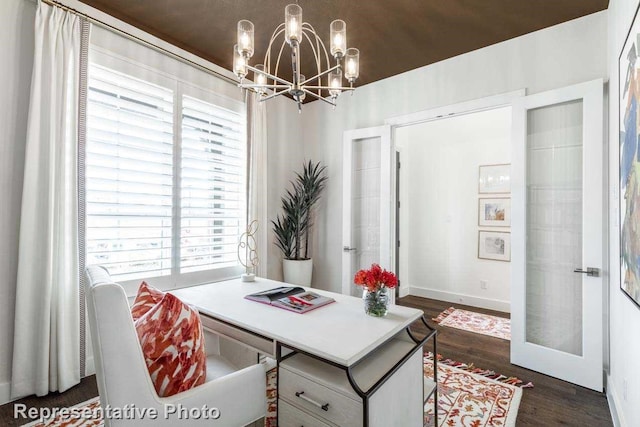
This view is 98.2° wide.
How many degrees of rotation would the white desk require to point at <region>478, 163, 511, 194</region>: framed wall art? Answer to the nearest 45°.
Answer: approximately 180°

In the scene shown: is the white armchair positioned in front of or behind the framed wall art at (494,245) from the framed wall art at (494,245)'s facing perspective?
in front

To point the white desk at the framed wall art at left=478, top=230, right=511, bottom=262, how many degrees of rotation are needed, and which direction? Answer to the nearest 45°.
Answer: approximately 180°

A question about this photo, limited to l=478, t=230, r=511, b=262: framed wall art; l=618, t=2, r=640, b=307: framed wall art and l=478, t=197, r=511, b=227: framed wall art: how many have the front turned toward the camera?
2

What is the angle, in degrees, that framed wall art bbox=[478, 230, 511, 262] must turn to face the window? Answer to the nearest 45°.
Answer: approximately 45° to its right

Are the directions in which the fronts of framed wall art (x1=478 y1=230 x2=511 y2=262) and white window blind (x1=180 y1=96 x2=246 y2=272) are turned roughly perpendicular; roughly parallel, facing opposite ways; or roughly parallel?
roughly perpendicular

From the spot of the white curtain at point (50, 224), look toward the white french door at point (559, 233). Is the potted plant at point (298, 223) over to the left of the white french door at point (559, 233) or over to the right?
left

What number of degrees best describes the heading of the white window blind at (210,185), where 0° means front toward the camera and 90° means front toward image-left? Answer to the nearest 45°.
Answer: approximately 315°

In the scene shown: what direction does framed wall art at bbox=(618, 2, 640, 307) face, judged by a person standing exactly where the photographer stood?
facing to the left of the viewer
